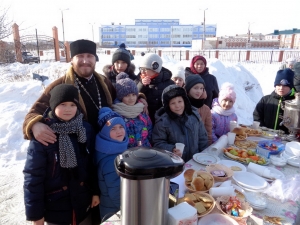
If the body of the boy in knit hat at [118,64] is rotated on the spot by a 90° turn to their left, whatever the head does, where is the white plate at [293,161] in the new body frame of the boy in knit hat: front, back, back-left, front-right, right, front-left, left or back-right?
front-right

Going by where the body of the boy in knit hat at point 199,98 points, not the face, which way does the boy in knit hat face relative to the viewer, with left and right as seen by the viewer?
facing the viewer and to the right of the viewer

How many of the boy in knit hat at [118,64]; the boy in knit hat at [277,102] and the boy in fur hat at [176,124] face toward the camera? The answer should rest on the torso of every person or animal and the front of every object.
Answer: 3

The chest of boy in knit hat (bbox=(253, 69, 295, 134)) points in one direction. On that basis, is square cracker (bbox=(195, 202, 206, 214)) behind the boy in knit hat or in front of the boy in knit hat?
in front

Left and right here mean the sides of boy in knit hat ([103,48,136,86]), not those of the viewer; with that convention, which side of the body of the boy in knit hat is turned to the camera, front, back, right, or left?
front

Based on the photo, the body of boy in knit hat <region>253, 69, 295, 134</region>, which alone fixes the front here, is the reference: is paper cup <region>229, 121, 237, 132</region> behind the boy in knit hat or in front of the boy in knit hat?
in front

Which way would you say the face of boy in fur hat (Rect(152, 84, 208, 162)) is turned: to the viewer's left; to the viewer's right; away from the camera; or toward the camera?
toward the camera

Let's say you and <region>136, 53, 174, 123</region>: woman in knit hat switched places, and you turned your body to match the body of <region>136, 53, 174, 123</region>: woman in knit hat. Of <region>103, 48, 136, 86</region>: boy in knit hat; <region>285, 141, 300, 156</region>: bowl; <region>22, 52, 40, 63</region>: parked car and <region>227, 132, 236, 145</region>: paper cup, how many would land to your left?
2

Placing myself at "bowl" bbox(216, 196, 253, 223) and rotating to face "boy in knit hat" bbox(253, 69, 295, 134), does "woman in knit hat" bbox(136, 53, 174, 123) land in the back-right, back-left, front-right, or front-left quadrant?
front-left

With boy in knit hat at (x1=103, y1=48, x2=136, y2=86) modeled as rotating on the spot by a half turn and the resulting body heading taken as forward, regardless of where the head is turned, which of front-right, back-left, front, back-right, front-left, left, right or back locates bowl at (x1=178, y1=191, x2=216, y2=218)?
back

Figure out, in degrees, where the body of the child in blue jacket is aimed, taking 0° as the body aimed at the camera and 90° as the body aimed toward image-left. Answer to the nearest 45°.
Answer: approximately 315°

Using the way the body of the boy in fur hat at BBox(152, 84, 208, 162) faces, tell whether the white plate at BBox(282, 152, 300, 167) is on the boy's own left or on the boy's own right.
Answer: on the boy's own left

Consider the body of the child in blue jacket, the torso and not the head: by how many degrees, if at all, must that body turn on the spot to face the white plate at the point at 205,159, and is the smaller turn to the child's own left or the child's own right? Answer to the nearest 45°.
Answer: approximately 45° to the child's own left

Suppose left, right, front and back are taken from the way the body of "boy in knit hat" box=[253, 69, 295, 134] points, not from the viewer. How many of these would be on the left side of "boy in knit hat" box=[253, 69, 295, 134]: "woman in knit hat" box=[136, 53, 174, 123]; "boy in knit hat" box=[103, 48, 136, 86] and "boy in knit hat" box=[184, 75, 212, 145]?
0

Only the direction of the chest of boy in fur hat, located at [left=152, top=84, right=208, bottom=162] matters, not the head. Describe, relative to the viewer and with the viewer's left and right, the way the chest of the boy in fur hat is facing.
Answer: facing the viewer

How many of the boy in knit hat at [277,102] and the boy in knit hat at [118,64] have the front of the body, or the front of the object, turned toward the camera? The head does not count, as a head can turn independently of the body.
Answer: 2

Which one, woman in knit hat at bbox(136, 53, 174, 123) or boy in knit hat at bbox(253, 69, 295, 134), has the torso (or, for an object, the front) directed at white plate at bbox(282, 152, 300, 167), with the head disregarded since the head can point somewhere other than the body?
boy in knit hat at bbox(253, 69, 295, 134)

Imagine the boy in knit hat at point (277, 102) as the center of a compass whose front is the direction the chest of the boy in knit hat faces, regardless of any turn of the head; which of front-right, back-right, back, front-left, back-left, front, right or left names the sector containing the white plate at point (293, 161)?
front
